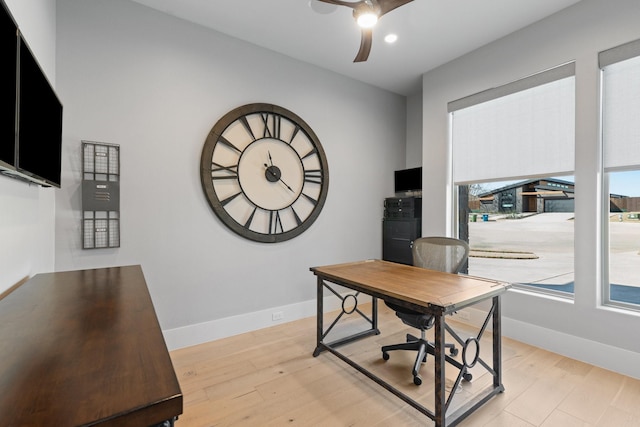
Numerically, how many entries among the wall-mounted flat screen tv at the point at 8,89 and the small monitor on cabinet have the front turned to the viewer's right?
1

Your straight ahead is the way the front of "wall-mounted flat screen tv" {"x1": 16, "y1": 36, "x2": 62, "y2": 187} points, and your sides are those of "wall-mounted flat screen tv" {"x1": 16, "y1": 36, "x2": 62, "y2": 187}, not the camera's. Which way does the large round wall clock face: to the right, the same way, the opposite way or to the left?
to the right

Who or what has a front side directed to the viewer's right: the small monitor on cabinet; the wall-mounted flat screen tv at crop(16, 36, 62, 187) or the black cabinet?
the wall-mounted flat screen tv

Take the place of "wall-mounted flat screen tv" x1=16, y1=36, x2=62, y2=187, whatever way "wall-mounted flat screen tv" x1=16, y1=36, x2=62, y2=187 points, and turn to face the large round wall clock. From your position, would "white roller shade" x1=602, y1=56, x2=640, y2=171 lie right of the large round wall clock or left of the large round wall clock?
right

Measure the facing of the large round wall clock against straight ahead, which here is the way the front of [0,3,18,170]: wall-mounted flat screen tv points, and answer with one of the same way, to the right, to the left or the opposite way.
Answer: to the right

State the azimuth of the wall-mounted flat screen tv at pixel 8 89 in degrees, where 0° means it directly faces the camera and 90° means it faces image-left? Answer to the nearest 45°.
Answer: approximately 270°

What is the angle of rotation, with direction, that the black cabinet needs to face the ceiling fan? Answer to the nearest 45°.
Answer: approximately 45° to its left

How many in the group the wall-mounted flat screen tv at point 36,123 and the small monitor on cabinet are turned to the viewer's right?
1

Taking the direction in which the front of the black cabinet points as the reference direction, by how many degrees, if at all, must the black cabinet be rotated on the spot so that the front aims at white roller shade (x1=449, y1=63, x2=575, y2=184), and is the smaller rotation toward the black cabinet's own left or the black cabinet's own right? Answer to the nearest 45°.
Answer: approximately 90° to the black cabinet's own left
